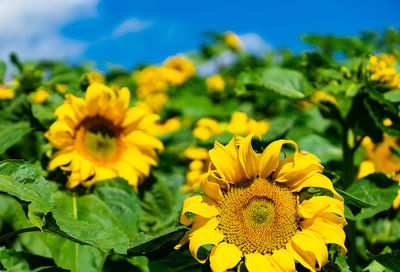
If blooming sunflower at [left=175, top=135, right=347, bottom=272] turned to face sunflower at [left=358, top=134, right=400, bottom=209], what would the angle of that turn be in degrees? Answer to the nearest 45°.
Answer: approximately 135° to its left

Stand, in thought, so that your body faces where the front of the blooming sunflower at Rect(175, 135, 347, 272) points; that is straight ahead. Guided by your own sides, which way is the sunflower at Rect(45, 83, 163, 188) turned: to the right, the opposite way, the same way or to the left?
the same way

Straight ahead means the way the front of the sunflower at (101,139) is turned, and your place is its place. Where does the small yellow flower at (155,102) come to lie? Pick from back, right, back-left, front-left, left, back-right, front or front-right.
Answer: back

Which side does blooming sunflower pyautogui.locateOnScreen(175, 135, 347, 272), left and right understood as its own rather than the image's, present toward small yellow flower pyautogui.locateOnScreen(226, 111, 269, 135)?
back

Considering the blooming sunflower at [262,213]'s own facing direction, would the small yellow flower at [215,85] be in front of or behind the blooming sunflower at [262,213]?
behind

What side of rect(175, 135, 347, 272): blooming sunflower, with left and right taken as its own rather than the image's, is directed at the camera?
front

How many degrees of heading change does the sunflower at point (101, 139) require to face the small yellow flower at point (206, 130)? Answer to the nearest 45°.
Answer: approximately 135° to its left

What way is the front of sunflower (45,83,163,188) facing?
toward the camera

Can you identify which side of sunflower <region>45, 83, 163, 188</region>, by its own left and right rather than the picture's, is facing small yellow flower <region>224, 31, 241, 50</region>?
back

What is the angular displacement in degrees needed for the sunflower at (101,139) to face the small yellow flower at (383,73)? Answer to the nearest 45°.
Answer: approximately 90° to its left

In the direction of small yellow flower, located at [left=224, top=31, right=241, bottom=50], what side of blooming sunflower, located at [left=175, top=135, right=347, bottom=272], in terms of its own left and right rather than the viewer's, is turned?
back

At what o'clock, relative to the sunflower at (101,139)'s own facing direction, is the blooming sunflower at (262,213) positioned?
The blooming sunflower is roughly at 11 o'clock from the sunflower.

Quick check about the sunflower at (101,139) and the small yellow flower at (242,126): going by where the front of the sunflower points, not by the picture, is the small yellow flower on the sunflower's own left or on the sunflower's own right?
on the sunflower's own left

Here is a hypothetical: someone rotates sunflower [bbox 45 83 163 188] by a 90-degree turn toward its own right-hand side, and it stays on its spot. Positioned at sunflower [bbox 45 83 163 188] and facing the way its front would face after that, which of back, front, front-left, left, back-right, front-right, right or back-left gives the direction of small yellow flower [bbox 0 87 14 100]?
front-right

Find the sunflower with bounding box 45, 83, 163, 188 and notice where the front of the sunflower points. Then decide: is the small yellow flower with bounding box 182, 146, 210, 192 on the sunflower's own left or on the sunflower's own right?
on the sunflower's own left

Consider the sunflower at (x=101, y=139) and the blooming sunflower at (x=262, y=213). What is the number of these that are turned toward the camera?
2

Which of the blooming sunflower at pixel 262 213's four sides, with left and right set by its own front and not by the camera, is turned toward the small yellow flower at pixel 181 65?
back
